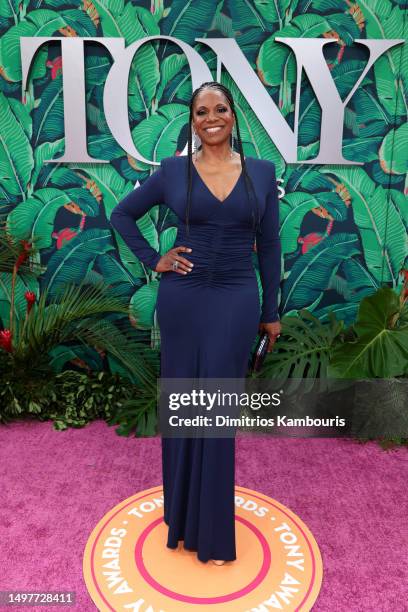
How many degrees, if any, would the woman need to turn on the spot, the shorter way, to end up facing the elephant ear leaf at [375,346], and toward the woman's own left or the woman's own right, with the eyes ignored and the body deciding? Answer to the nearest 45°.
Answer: approximately 135° to the woman's own left

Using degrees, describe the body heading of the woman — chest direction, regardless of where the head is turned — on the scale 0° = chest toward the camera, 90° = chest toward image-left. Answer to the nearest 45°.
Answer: approximately 0°
